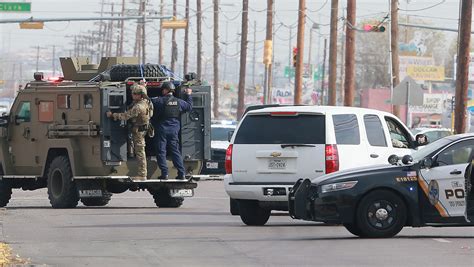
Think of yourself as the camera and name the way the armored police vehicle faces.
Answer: facing away from the viewer and to the left of the viewer

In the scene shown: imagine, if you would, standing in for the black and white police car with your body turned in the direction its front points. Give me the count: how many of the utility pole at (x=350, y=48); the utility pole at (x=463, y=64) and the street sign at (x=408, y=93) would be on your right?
3

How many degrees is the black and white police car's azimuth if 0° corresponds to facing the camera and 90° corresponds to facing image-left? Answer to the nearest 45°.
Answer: approximately 90°

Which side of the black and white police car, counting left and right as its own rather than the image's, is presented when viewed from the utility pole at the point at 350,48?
right

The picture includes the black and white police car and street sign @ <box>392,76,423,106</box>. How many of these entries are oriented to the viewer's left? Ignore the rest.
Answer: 1

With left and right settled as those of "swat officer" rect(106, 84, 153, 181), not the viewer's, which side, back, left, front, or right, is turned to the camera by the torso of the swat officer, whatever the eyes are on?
left

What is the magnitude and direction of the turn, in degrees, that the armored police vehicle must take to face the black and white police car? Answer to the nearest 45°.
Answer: approximately 180°

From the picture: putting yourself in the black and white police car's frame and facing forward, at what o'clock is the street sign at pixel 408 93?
The street sign is roughly at 3 o'clock from the black and white police car.

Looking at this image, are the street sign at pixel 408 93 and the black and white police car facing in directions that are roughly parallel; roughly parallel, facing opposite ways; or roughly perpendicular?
roughly perpendicular
